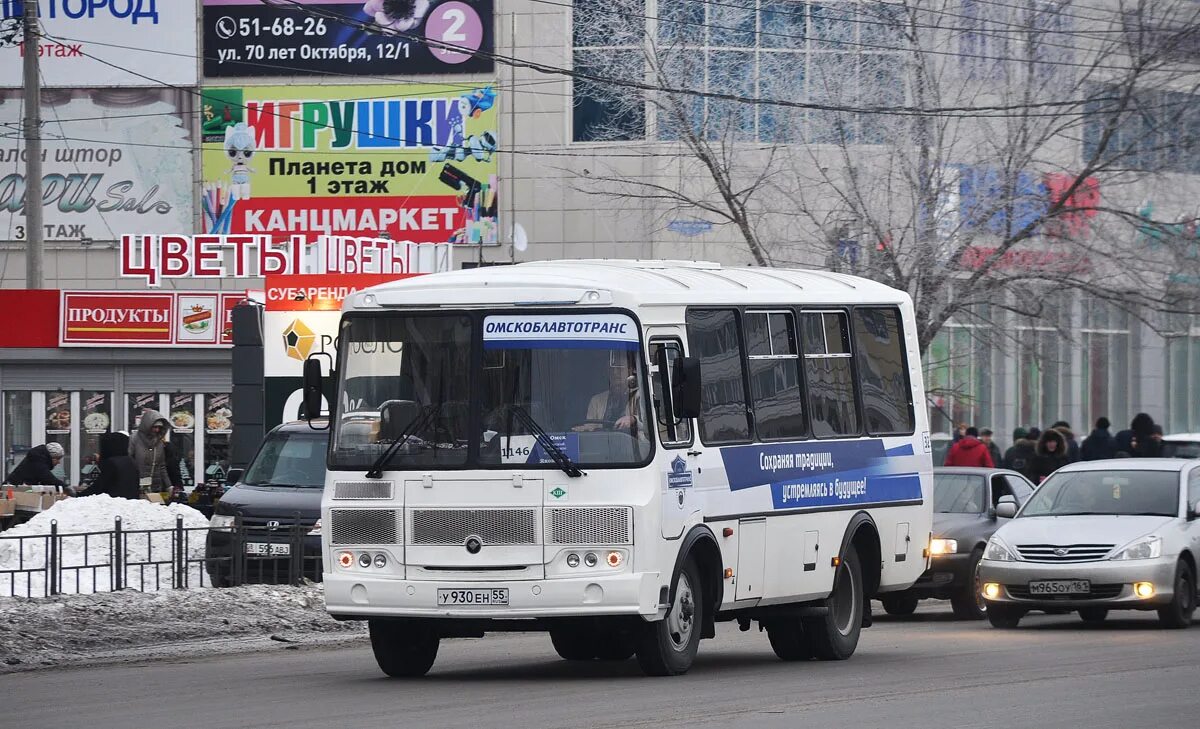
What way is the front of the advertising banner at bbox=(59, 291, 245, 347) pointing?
toward the camera

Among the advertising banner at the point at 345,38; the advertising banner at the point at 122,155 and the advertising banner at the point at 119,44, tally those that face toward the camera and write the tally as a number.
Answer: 3

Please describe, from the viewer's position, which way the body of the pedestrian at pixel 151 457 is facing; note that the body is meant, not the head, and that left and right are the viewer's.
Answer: facing the viewer and to the right of the viewer

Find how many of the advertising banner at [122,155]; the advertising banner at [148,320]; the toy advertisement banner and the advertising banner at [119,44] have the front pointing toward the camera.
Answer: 4

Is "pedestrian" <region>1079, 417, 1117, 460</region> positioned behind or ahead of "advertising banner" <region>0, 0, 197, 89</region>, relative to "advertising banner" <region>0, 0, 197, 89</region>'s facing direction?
ahead

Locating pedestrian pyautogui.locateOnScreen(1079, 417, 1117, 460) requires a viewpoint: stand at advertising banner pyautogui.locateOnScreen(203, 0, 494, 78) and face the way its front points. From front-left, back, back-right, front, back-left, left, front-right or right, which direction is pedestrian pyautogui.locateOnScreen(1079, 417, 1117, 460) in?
front-left

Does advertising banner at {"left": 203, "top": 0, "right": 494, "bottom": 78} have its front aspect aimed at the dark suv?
yes

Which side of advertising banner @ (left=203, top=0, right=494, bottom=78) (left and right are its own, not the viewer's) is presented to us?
front

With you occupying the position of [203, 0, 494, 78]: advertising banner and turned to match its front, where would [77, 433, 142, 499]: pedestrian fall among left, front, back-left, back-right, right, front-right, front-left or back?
front

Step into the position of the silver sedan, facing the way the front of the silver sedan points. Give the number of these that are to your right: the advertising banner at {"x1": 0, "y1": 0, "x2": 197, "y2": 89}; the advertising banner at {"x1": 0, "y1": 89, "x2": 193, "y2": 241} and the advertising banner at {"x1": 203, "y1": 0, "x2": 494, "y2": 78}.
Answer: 3

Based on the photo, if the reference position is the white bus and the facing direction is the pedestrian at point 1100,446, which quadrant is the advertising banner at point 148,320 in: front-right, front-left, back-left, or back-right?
front-left

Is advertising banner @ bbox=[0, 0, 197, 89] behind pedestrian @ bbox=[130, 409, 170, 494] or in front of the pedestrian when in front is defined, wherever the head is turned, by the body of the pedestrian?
behind
